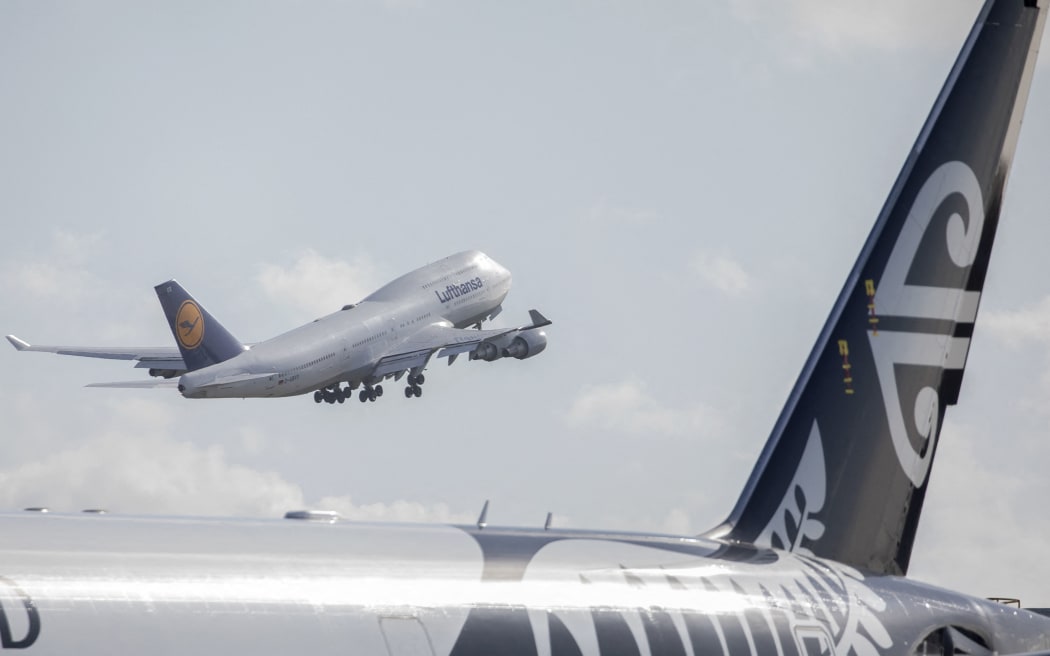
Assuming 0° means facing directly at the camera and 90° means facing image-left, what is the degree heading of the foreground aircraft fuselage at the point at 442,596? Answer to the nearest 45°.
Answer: approximately 90°
